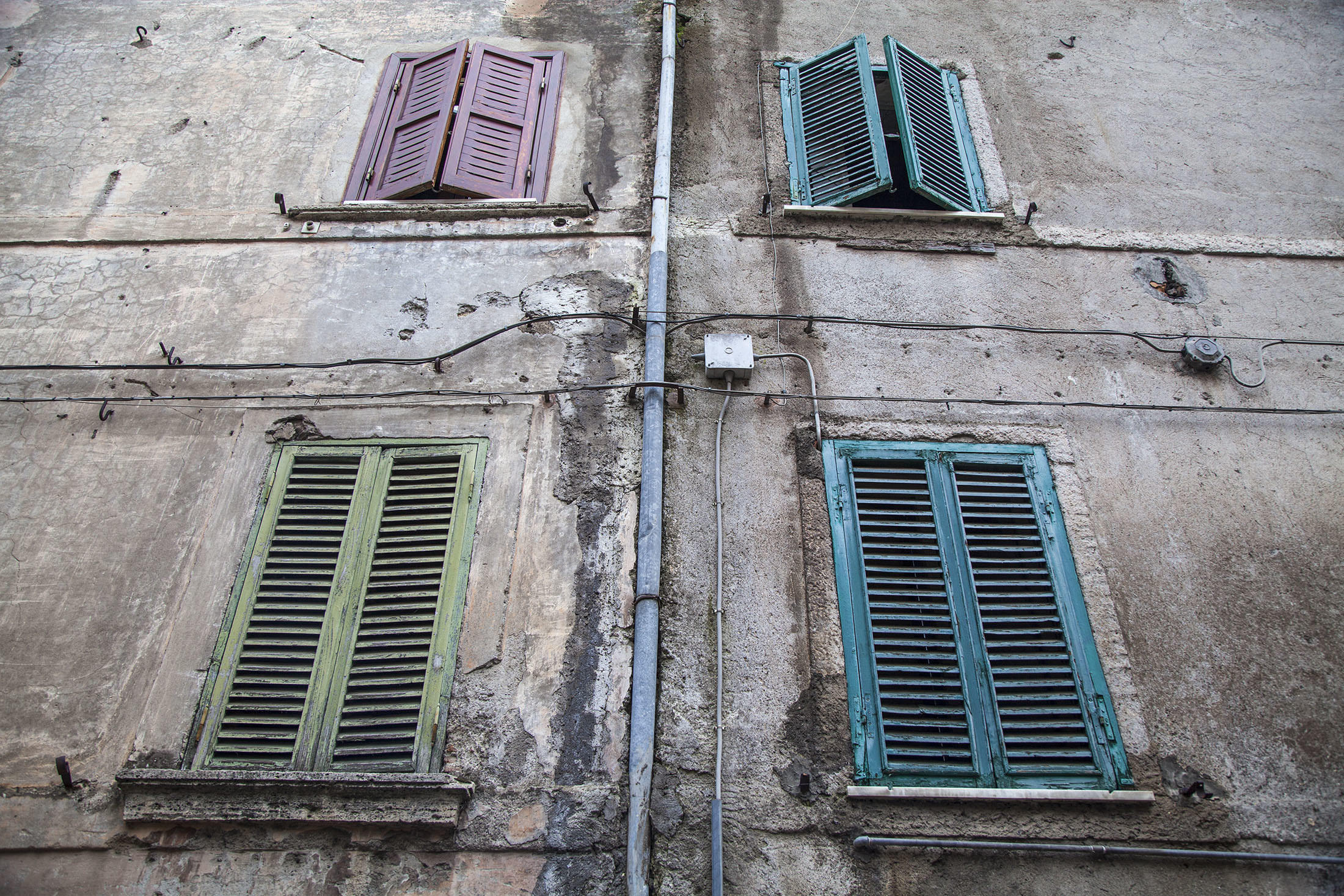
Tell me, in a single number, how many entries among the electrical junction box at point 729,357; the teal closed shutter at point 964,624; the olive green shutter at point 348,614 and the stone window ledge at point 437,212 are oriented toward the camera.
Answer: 4

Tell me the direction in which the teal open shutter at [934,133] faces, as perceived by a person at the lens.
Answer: facing the viewer and to the right of the viewer

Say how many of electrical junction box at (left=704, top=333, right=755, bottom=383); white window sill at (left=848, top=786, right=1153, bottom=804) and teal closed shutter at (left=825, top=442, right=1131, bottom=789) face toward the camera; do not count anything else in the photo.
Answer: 3

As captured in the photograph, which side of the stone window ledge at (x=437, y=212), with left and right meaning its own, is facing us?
front

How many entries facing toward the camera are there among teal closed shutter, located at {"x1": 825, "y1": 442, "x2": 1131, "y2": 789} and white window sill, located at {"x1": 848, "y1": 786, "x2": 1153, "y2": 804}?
2

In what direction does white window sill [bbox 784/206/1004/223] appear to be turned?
toward the camera

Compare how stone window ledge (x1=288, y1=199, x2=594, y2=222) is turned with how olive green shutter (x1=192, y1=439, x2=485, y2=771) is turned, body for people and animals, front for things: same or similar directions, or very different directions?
same or similar directions

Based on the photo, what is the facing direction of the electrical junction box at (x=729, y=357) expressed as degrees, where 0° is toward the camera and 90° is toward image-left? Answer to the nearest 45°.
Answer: approximately 0°

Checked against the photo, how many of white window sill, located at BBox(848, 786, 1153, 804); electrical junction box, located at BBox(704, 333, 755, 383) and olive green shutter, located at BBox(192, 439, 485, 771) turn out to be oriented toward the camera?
3
